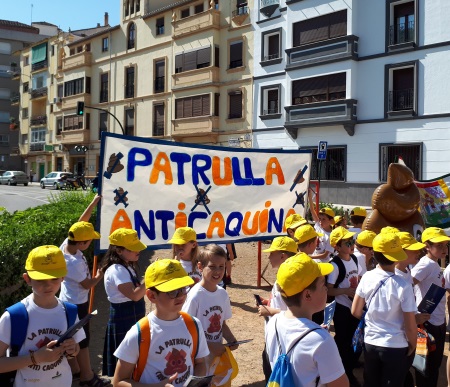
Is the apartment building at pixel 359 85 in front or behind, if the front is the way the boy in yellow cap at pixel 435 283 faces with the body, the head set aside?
behind

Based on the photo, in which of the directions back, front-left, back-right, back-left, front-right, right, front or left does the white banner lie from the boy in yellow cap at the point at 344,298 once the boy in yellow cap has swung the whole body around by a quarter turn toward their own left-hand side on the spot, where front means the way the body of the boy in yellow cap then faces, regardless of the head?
left

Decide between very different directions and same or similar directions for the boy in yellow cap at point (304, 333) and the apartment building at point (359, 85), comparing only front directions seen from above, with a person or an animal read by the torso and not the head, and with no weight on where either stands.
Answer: very different directions
